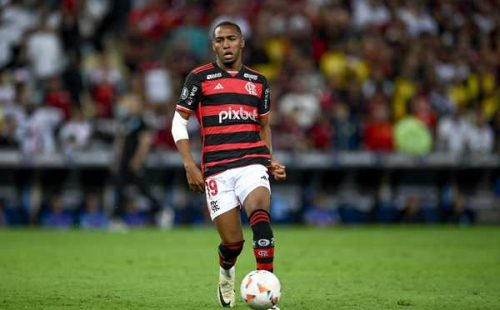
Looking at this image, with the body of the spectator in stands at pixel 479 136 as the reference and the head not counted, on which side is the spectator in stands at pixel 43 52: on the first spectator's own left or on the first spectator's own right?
on the first spectator's own right

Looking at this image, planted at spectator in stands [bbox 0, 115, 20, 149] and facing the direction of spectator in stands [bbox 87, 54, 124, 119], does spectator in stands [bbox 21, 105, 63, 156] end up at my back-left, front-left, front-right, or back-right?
front-right

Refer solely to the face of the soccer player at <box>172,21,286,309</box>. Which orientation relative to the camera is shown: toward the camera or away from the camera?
toward the camera

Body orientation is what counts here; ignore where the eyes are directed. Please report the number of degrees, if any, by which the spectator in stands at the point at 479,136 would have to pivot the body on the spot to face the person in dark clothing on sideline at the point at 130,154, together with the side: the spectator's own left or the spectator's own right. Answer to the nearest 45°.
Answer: approximately 45° to the spectator's own right

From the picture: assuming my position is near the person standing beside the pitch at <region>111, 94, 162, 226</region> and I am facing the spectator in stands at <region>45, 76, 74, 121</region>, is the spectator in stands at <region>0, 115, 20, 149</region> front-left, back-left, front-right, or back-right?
front-left

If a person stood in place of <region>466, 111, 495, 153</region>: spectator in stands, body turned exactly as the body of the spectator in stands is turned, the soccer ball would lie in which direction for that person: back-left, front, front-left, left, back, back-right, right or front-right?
front

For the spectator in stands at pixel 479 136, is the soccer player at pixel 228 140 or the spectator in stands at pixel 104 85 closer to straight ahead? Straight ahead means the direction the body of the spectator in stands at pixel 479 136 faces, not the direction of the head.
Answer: the soccer player

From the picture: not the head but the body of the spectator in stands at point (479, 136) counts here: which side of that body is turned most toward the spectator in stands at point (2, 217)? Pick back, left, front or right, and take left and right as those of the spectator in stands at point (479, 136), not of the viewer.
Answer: right

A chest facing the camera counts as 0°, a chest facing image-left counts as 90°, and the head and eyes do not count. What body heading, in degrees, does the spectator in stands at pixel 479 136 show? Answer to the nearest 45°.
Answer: approximately 0°

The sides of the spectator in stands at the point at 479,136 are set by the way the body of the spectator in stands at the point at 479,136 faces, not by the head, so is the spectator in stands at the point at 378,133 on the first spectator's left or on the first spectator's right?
on the first spectator's right

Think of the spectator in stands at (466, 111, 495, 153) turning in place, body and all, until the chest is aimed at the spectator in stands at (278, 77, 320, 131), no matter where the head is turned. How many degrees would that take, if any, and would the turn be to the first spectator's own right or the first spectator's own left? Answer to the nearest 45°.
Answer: approximately 45° to the first spectator's own right

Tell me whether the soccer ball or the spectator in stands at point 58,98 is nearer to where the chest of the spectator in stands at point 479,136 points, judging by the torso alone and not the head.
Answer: the soccer ball

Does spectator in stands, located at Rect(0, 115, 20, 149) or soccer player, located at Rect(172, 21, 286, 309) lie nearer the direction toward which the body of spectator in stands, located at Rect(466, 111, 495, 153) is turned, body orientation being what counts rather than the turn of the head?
the soccer player

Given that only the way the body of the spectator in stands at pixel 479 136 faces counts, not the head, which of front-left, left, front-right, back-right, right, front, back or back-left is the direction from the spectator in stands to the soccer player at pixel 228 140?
front
